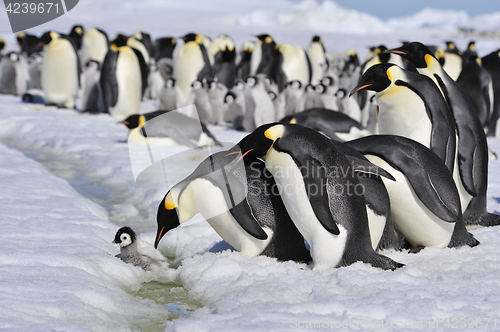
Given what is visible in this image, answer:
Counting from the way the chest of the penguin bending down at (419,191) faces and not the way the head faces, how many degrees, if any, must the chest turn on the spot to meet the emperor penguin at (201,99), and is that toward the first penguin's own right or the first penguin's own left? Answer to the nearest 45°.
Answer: approximately 45° to the first penguin's own right

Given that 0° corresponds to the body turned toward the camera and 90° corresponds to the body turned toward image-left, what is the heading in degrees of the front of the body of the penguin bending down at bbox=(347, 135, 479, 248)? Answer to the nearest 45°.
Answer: approximately 90°

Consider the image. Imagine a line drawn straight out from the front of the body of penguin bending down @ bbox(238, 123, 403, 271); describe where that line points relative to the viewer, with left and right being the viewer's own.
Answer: facing to the left of the viewer

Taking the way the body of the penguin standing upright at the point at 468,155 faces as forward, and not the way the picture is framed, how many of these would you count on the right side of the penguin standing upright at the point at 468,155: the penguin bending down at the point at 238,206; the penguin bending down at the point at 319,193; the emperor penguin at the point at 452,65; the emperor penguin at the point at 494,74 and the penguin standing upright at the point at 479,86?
3

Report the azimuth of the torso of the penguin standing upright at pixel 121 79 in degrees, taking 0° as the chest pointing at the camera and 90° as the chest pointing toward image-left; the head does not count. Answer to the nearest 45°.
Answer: approximately 315°

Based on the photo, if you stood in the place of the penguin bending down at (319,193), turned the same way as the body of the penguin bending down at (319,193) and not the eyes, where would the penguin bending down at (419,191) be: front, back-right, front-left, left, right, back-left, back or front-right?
back-right

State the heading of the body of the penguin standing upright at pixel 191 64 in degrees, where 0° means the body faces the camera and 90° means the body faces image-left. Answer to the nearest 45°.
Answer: approximately 45°
